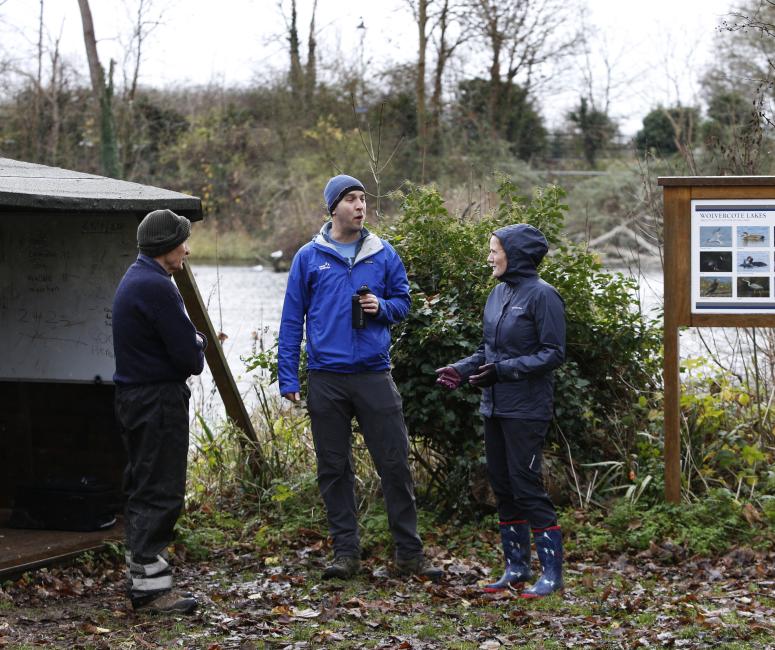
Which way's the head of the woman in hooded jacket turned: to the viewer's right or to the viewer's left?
to the viewer's left

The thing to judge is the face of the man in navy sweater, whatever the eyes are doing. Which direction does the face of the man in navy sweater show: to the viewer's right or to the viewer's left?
to the viewer's right

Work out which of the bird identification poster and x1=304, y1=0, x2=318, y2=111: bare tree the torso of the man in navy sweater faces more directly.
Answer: the bird identification poster

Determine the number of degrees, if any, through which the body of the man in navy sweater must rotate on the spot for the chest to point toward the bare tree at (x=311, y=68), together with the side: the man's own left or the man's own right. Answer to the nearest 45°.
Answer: approximately 90° to the man's own left

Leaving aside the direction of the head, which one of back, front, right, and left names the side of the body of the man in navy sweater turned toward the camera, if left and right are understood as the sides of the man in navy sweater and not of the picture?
right

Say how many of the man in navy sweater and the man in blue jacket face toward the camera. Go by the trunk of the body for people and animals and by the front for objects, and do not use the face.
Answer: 1

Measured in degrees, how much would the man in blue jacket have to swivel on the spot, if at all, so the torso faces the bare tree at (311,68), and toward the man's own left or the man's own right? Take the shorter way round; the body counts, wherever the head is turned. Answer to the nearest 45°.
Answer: approximately 180°

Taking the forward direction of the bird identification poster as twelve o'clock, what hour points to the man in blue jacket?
The man in blue jacket is roughly at 2 o'clock from the bird identification poster.

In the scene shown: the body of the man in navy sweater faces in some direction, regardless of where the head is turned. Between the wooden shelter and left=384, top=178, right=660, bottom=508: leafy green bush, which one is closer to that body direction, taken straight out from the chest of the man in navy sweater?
the leafy green bush

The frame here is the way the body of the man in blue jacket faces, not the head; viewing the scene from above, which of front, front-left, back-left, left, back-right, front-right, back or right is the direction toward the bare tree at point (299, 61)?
back

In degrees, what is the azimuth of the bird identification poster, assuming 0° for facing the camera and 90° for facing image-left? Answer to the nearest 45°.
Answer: approximately 0°

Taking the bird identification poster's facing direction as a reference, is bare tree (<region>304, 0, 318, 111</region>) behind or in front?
behind

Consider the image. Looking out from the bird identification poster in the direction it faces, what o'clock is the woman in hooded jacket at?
The woman in hooded jacket is roughly at 1 o'clock from the bird identification poster.
